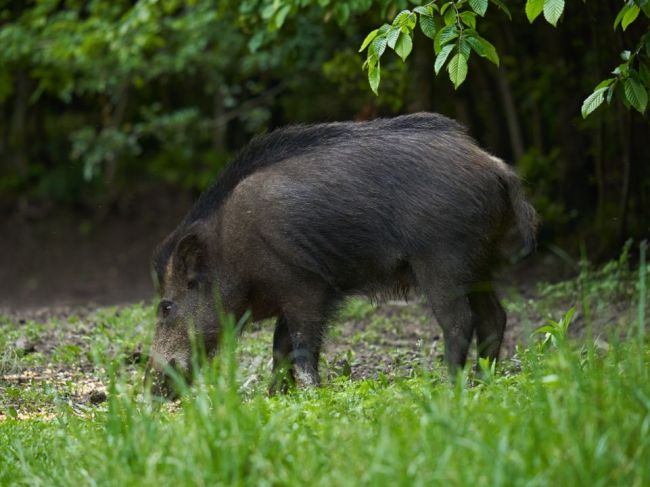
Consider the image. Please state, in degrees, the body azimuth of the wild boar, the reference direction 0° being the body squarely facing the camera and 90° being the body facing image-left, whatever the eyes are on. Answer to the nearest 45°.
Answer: approximately 90°

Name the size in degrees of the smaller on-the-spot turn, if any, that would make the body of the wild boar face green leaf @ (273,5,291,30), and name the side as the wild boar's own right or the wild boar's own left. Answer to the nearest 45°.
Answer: approximately 90° to the wild boar's own right
